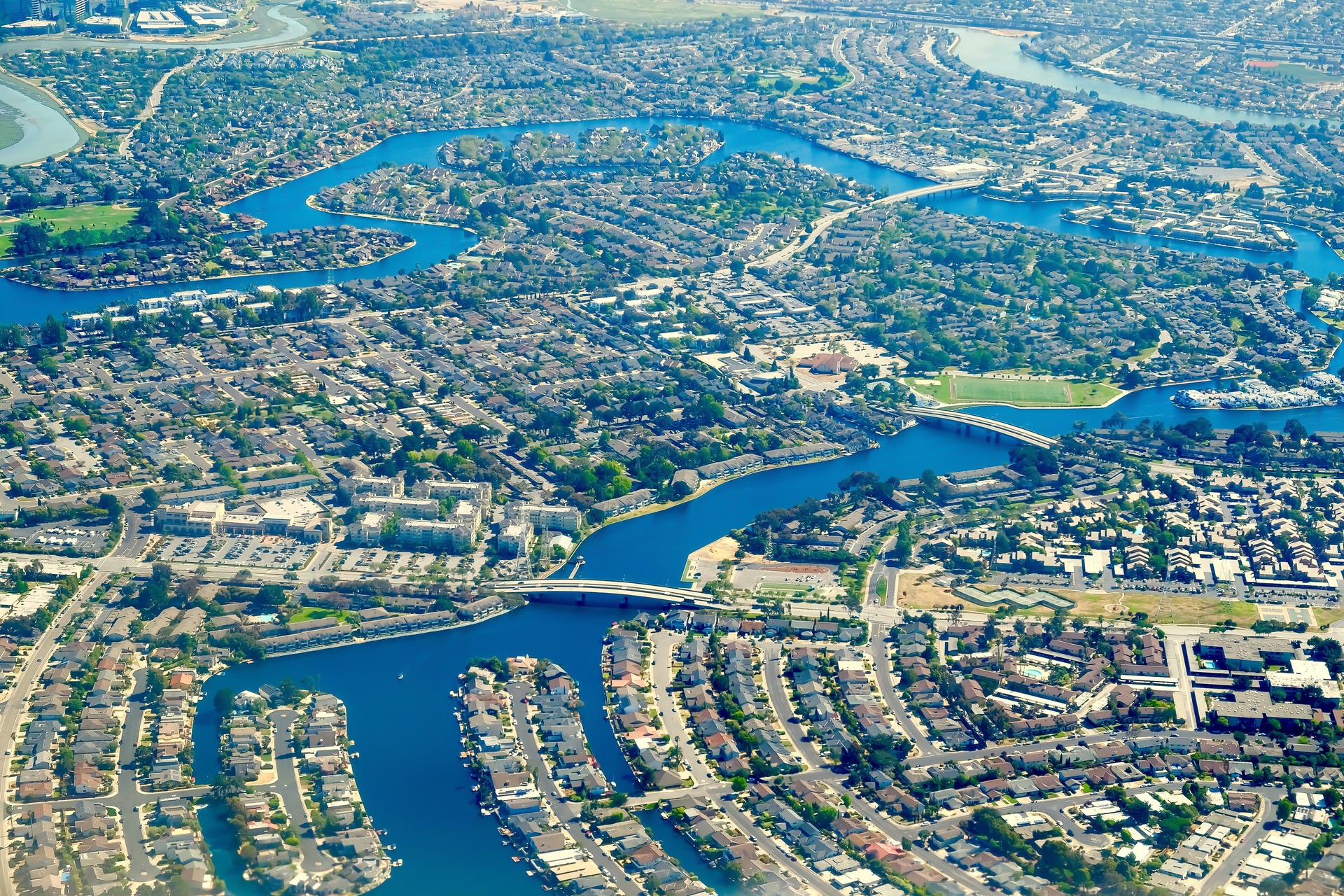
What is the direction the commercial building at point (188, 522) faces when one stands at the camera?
facing the viewer

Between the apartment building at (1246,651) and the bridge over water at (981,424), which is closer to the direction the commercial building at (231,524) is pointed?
the apartment building

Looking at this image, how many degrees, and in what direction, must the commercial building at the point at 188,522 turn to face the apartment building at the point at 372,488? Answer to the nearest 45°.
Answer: approximately 90° to its left

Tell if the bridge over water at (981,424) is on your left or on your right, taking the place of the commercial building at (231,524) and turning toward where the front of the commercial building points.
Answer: on your left

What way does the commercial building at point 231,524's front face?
toward the camera

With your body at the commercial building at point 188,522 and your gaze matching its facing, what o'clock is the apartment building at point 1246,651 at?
the apartment building at point 1246,651 is roughly at 10 o'clock from the commercial building at point 188,522.

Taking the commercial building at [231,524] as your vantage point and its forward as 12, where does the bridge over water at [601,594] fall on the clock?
The bridge over water is roughly at 10 o'clock from the commercial building.
